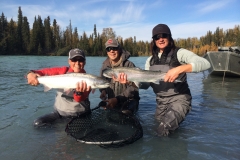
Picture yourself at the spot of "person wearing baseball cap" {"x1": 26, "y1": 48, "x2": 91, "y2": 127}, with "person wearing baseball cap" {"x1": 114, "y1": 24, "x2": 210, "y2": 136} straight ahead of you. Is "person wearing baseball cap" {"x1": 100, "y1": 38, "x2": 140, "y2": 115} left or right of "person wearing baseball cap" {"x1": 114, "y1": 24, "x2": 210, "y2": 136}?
left

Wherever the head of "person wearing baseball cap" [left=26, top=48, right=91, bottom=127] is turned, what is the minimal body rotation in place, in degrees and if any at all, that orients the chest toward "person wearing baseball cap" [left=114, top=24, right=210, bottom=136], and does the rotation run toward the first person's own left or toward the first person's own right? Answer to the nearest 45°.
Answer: approximately 45° to the first person's own left

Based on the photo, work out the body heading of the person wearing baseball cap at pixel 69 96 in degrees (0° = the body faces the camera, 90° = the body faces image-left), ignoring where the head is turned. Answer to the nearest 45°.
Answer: approximately 0°

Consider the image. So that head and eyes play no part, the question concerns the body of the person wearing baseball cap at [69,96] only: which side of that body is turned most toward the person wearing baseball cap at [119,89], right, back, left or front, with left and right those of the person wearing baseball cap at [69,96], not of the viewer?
left
